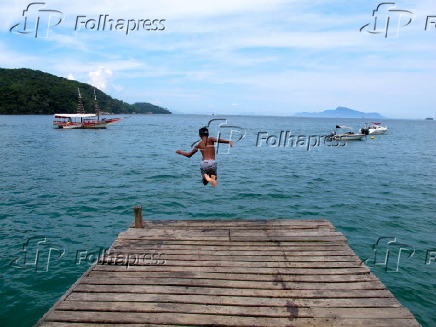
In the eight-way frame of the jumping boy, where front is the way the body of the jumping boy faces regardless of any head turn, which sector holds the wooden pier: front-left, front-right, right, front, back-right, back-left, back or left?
back

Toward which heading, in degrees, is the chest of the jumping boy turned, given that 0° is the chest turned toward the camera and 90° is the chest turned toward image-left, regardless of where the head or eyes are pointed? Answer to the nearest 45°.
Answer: approximately 180°
